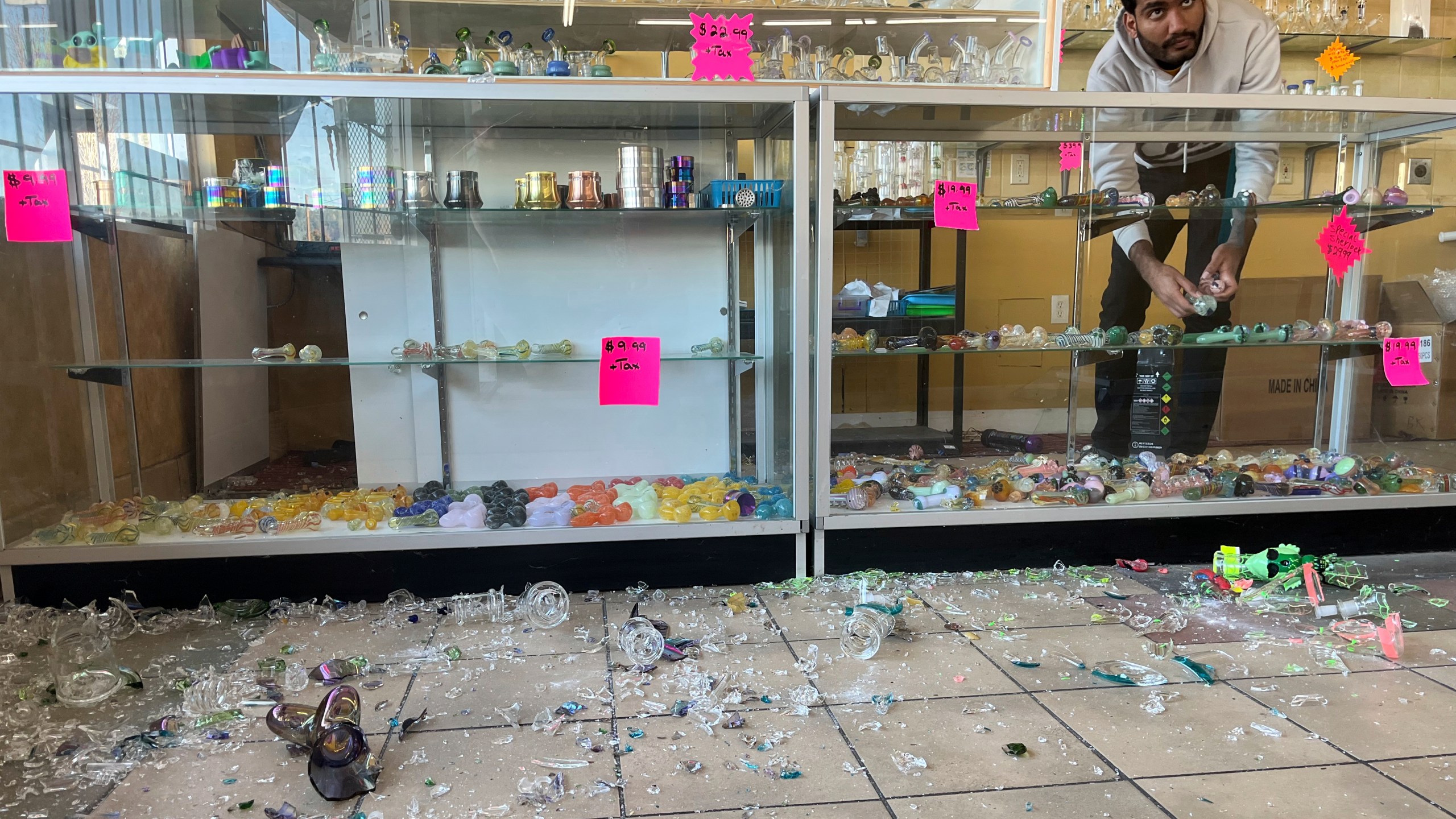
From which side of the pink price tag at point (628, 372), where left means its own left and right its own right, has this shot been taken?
front

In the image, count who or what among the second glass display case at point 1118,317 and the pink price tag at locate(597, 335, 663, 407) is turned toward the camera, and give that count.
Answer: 2

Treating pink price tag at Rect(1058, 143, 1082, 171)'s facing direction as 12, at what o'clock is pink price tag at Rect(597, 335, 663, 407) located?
pink price tag at Rect(597, 335, 663, 407) is roughly at 2 o'clock from pink price tag at Rect(1058, 143, 1082, 171).

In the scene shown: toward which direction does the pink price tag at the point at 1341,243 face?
toward the camera

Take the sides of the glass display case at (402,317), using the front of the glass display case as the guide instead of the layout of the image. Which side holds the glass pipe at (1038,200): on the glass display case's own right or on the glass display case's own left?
on the glass display case's own left

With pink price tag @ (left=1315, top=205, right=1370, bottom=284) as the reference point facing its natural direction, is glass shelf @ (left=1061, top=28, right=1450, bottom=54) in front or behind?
behind

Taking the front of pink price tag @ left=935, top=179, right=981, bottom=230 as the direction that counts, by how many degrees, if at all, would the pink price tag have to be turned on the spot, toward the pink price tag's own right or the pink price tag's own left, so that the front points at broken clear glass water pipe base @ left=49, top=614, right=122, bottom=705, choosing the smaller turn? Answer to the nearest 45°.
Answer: approximately 45° to the pink price tag's own right

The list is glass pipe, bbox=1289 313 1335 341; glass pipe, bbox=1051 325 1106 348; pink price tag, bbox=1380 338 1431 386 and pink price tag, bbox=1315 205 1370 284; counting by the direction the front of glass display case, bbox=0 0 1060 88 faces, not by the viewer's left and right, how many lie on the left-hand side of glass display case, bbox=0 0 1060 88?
4

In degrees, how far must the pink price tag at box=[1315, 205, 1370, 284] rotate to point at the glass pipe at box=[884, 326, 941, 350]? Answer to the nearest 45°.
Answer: approximately 45° to its right

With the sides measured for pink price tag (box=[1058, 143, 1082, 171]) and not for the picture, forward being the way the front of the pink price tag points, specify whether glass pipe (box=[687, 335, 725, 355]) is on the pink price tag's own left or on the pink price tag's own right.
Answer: on the pink price tag's own right

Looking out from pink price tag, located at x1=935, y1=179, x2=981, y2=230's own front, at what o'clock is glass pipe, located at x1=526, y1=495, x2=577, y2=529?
The glass pipe is roughly at 2 o'clock from the pink price tag.

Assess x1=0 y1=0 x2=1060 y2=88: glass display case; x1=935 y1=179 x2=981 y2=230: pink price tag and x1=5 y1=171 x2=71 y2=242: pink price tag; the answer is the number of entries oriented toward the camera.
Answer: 3
